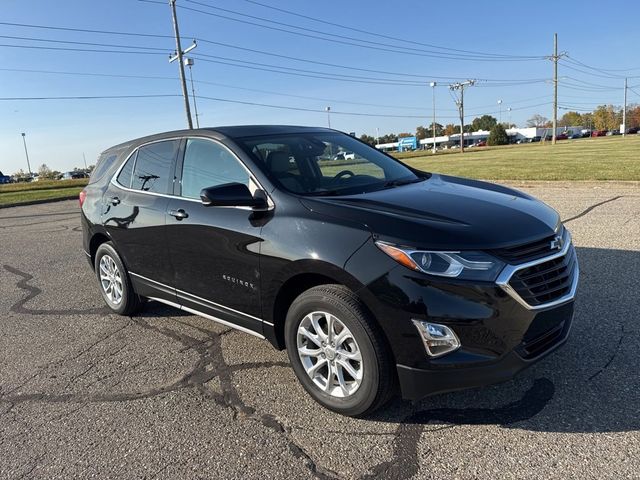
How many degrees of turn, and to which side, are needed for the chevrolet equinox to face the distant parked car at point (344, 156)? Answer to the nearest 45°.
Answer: approximately 135° to its left
